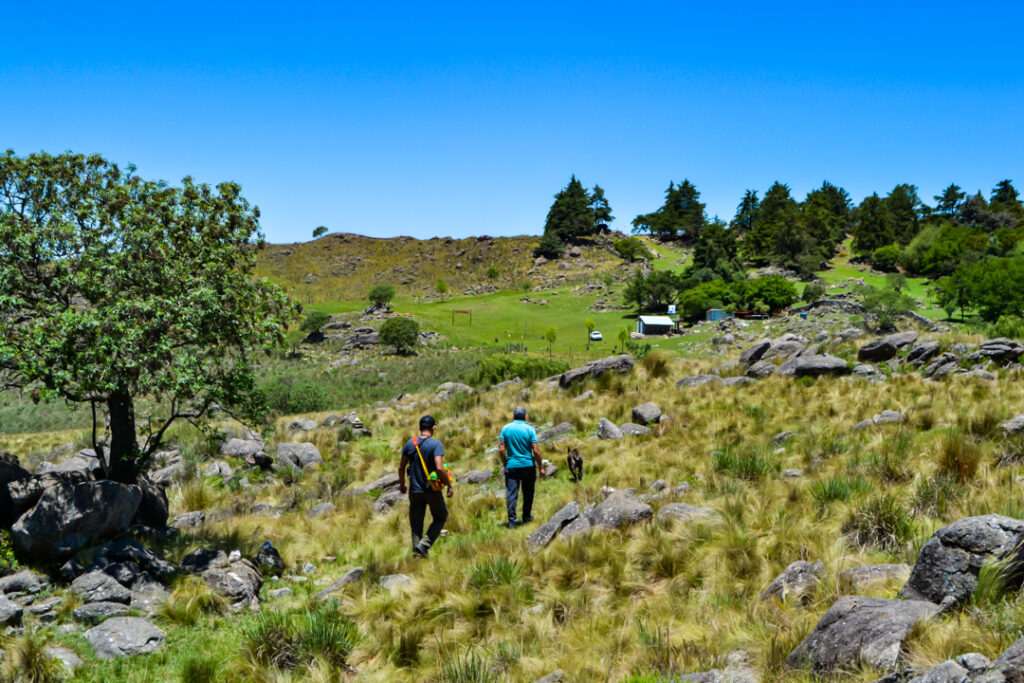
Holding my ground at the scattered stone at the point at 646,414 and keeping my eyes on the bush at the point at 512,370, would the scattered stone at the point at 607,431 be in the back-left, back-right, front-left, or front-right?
back-left

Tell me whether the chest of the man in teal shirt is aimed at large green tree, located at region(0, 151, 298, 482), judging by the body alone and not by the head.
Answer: no

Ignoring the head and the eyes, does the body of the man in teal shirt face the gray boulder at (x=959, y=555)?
no

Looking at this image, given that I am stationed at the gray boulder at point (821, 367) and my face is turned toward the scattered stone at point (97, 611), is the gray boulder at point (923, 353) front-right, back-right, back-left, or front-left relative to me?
back-left

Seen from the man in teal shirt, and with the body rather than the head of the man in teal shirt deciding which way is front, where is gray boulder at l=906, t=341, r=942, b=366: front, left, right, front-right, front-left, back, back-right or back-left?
front-right

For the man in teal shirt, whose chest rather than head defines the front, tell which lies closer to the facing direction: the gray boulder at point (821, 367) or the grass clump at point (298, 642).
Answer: the gray boulder

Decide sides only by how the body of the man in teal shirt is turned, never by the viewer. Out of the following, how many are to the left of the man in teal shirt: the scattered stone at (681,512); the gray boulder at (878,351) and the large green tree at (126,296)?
1

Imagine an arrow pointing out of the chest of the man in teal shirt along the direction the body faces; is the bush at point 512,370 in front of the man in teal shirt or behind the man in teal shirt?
in front

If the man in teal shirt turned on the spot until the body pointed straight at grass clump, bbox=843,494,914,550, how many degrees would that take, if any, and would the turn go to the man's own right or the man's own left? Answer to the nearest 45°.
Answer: approximately 135° to the man's own right

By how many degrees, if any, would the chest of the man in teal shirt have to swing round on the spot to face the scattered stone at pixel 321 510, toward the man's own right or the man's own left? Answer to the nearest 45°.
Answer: approximately 45° to the man's own left

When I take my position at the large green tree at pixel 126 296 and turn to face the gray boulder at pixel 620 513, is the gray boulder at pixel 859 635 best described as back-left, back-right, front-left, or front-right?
front-right

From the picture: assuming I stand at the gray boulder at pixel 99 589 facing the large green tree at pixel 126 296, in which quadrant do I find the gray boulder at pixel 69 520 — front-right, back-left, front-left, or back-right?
front-left

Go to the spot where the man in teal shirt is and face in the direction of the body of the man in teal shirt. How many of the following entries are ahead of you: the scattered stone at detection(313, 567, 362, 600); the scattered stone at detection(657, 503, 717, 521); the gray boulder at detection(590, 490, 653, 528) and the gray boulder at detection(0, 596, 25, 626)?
0

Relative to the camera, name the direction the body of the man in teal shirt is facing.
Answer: away from the camera
